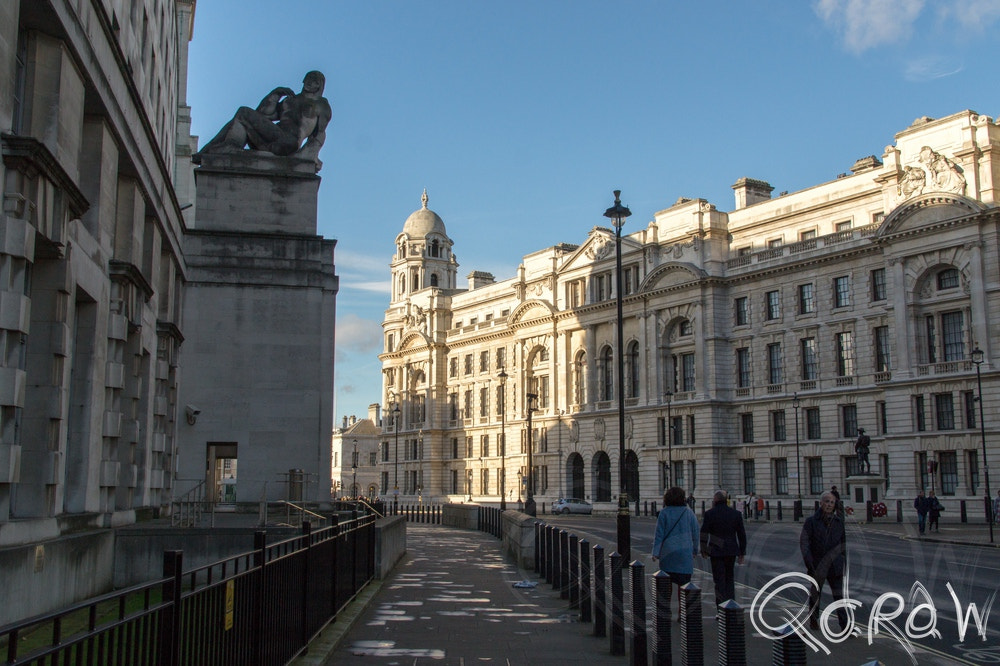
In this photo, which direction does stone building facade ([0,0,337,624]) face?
to the viewer's right

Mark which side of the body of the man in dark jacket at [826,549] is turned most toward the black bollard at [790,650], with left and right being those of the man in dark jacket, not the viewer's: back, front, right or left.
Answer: front

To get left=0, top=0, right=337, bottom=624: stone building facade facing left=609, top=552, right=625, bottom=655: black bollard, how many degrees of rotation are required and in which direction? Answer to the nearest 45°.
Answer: approximately 45° to its right

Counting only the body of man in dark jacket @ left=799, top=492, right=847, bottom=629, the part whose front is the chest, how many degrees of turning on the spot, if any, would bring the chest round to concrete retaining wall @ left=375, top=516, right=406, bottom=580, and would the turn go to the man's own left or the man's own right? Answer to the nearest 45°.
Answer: approximately 135° to the man's own right

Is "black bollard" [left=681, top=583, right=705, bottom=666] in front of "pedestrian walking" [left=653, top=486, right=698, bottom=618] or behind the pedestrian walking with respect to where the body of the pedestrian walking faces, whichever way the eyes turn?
behind

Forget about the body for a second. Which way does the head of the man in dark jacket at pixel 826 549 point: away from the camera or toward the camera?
toward the camera

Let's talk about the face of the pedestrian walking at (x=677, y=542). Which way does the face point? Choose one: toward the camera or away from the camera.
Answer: away from the camera

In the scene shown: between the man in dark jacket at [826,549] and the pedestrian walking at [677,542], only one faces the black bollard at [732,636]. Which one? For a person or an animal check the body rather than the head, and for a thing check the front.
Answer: the man in dark jacket

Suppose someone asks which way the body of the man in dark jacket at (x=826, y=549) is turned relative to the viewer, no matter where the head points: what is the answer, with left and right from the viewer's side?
facing the viewer

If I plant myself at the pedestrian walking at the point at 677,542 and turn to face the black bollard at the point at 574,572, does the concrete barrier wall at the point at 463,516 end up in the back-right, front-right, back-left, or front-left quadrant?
front-right

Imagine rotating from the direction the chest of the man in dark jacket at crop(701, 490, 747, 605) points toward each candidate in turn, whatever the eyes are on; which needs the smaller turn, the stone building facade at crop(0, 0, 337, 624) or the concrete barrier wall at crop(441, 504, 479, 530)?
the concrete barrier wall

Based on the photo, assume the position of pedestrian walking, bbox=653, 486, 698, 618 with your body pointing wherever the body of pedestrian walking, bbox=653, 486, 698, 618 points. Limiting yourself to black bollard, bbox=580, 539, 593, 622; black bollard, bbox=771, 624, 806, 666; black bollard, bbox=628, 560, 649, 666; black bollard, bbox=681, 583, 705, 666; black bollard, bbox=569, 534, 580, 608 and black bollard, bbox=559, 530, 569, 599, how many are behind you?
3

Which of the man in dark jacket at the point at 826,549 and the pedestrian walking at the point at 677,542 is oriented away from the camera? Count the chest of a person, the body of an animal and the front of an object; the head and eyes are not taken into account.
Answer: the pedestrian walking

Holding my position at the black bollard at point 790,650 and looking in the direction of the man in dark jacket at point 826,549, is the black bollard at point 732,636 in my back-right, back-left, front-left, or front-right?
front-left

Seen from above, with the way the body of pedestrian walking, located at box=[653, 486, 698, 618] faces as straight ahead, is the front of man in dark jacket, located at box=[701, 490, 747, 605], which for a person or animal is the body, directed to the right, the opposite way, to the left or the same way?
the same way

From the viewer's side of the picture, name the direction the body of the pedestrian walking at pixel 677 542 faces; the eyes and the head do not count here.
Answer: away from the camera

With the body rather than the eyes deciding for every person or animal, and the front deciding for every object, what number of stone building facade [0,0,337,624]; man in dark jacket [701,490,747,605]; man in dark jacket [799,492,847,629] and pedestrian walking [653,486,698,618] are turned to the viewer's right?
1

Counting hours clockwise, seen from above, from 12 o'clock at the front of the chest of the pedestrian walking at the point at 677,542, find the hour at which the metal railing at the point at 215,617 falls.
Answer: The metal railing is roughly at 7 o'clock from the pedestrian walking.

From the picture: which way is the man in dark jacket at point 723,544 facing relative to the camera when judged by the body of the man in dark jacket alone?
away from the camera

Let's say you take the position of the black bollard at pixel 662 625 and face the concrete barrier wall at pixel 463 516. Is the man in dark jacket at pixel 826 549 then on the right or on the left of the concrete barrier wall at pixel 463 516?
right
